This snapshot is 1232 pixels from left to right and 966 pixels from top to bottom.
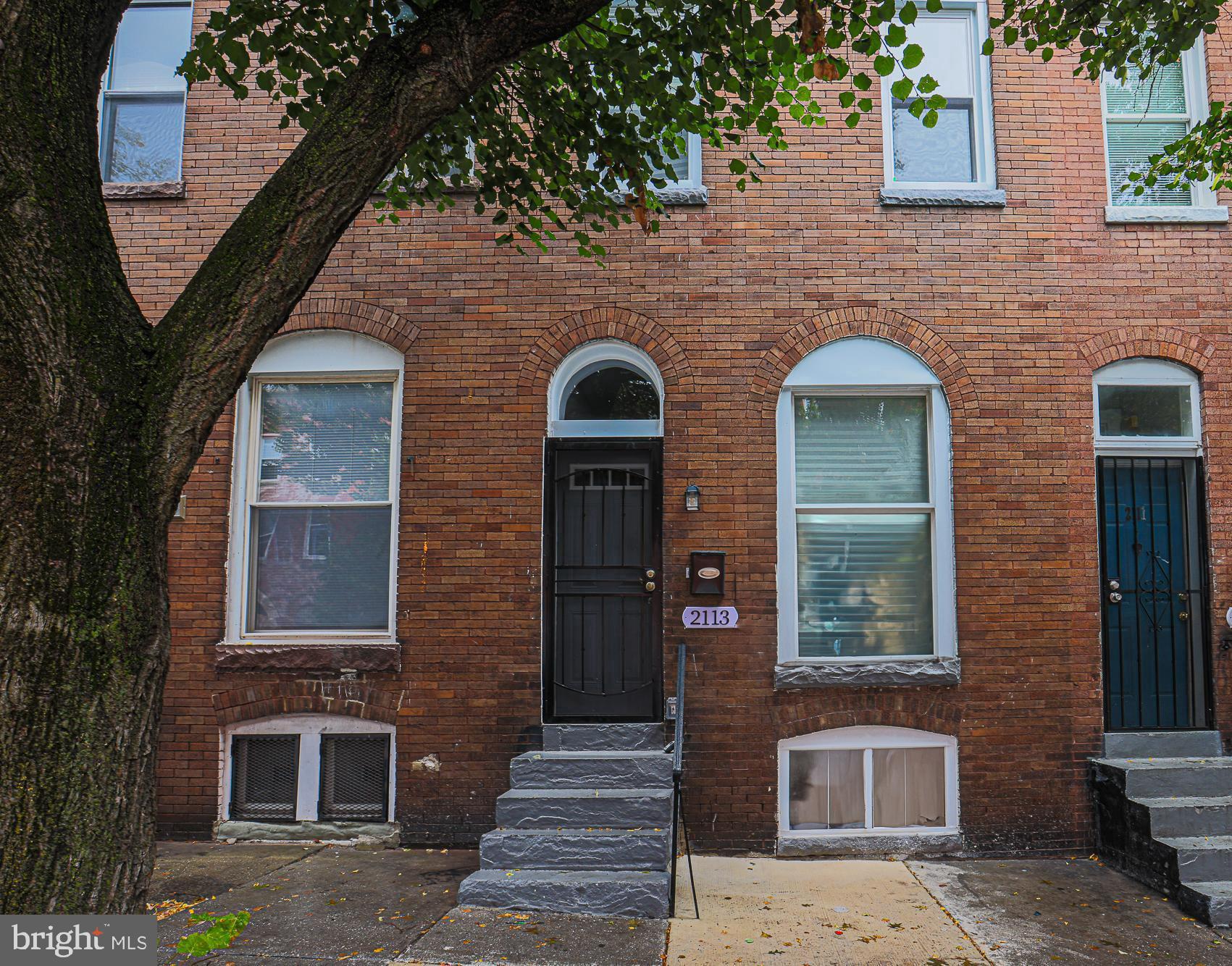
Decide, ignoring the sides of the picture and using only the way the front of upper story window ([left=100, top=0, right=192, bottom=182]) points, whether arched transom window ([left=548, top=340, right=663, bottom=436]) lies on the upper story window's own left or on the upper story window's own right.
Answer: on the upper story window's own left

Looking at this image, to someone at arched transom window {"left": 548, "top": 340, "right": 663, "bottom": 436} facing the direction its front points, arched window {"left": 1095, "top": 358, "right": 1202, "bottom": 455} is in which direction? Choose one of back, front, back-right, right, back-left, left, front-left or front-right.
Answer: left

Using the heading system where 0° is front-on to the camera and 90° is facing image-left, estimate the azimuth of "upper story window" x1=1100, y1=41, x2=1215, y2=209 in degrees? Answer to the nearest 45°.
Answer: approximately 0°

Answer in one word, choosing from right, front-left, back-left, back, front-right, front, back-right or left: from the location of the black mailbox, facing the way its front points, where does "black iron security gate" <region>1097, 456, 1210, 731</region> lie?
left

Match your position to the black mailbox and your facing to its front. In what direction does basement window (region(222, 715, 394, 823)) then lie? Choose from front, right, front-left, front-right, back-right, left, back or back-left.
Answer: right

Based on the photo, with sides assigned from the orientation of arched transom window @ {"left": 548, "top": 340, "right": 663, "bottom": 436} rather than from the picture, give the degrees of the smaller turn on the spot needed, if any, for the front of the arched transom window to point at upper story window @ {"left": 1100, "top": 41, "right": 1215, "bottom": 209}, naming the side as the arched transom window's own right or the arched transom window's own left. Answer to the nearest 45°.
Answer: approximately 90° to the arched transom window's own left

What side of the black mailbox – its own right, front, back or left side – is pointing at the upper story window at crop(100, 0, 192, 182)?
right

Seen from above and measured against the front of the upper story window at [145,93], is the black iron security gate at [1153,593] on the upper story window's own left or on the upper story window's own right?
on the upper story window's own left
